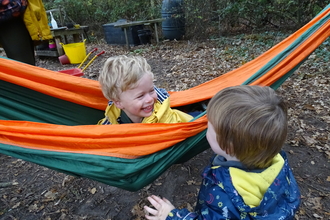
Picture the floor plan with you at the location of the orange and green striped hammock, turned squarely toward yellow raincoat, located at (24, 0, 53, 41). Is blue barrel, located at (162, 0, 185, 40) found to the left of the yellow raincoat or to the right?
right

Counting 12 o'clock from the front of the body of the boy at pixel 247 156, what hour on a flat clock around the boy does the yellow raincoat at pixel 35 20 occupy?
The yellow raincoat is roughly at 12 o'clock from the boy.

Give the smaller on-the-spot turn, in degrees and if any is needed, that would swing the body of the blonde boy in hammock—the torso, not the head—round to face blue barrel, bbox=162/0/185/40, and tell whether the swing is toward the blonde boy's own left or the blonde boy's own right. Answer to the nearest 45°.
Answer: approximately 135° to the blonde boy's own left

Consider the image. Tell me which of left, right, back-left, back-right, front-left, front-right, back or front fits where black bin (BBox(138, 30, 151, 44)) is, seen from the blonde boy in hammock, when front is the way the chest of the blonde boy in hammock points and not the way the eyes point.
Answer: back-left

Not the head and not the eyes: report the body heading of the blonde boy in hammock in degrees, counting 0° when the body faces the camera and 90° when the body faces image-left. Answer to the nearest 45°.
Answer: approximately 315°

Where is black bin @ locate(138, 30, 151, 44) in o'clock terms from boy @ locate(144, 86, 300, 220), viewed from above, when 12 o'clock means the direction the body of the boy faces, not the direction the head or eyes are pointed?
The black bin is roughly at 1 o'clock from the boy.

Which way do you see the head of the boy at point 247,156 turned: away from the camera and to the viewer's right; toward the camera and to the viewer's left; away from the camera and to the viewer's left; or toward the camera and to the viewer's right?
away from the camera and to the viewer's left

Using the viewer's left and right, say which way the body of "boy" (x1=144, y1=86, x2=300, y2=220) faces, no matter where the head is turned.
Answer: facing away from the viewer and to the left of the viewer
